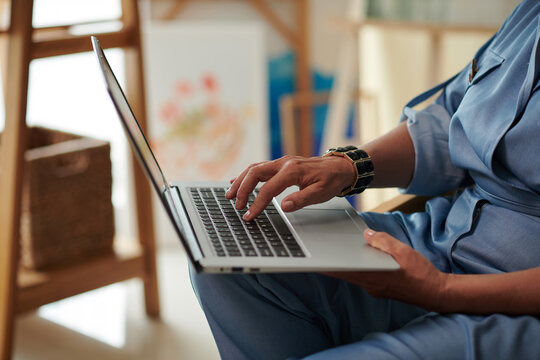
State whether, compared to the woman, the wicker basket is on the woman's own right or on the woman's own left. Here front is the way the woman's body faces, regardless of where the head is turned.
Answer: on the woman's own right

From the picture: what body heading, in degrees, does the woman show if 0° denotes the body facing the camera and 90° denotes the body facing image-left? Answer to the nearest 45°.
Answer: approximately 45°

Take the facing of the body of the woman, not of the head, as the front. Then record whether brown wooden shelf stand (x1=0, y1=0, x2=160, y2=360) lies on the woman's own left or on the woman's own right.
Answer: on the woman's own right
